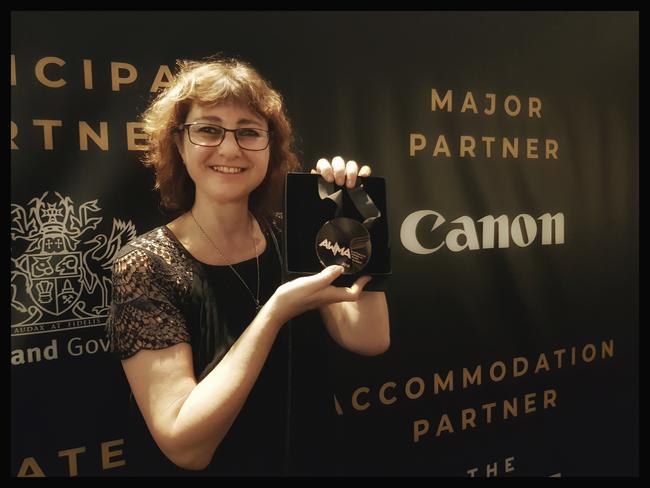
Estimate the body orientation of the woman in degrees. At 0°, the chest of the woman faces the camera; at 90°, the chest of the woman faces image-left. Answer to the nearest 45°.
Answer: approximately 315°

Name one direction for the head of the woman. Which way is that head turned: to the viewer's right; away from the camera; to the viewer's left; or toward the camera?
toward the camera
